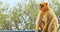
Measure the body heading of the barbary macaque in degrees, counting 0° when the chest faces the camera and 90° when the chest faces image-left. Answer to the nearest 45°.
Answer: approximately 45°
